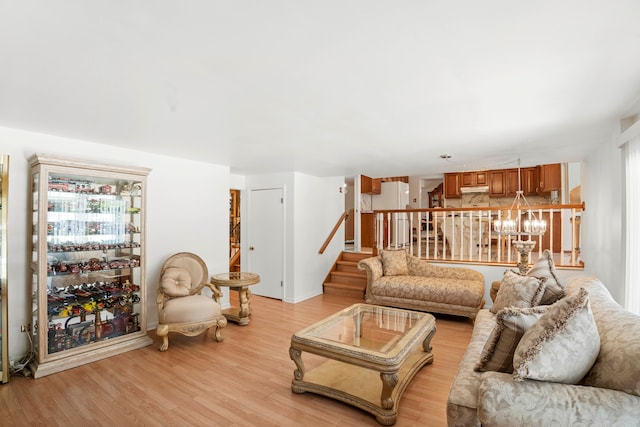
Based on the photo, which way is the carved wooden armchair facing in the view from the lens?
facing the viewer and to the right of the viewer

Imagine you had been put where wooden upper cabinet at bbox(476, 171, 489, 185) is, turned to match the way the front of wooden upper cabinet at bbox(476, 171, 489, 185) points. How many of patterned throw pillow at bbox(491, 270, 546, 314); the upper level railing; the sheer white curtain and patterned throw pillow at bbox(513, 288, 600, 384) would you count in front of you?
4

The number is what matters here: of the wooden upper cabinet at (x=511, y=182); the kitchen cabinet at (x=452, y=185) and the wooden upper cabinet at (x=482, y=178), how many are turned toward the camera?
3

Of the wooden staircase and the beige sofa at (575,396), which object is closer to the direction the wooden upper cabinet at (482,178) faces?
the beige sofa

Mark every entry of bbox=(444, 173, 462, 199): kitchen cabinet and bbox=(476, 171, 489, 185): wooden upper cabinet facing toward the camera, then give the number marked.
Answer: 2

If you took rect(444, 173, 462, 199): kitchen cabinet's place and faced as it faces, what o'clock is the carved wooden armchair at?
The carved wooden armchair is roughly at 1 o'clock from the kitchen cabinet.

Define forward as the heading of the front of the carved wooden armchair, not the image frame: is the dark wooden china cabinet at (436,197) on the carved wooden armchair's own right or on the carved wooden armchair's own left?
on the carved wooden armchair's own left

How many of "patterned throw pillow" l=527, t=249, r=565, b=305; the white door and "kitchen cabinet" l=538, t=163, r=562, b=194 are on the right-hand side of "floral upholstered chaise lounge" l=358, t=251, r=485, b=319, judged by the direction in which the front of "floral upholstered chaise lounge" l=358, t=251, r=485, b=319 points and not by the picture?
1

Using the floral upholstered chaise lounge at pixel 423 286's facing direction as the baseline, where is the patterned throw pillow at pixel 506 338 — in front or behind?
in front

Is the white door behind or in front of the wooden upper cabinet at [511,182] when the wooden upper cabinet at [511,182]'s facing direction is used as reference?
in front

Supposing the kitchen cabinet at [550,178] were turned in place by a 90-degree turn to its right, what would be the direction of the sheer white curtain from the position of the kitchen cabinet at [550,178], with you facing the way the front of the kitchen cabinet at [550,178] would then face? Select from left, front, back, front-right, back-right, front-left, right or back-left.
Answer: back-left

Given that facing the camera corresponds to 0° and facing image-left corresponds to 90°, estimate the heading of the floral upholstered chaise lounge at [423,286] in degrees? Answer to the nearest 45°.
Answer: approximately 0°

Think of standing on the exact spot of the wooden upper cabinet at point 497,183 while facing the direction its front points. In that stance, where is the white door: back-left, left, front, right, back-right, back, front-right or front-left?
front-right

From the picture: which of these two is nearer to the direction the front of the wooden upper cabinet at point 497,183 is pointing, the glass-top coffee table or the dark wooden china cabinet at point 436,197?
the glass-top coffee table
